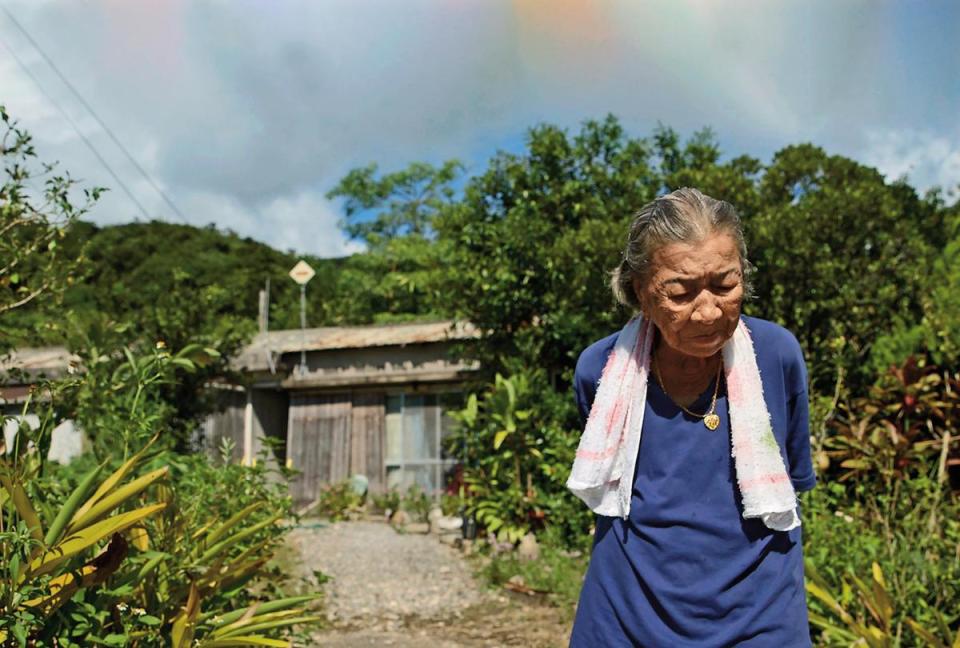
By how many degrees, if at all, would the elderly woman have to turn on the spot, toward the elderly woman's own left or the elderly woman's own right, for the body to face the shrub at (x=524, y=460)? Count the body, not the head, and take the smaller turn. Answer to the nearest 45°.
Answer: approximately 180°

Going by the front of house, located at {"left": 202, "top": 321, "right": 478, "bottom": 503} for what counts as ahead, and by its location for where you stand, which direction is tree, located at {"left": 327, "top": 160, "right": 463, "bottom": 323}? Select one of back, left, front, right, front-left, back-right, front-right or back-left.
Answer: back

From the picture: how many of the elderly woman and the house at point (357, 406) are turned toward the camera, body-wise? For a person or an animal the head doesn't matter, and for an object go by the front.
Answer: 2

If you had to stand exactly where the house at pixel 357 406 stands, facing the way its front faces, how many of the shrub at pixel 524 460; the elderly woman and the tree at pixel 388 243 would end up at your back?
1

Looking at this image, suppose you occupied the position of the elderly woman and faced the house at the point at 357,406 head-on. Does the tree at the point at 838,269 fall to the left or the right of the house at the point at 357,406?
right

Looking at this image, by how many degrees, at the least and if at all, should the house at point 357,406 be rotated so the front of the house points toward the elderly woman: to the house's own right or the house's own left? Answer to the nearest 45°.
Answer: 0° — it already faces them

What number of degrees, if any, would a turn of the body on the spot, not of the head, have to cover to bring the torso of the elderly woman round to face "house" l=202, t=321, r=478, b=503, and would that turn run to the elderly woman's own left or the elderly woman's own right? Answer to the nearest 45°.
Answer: approximately 135° to the elderly woman's own right

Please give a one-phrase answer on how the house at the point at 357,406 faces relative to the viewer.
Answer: facing the viewer

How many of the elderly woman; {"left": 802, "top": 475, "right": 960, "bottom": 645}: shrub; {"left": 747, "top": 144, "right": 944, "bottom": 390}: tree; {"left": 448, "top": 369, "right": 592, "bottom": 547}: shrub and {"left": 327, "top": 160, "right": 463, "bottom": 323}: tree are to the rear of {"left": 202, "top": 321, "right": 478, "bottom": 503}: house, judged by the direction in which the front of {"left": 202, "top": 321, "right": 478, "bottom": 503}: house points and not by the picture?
1

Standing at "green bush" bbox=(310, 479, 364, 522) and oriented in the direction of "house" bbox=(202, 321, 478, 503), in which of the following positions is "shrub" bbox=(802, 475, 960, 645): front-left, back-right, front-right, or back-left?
back-right
